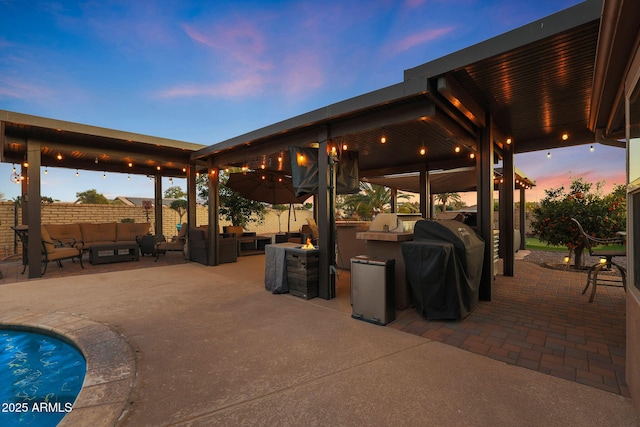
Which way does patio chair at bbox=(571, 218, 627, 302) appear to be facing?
to the viewer's right

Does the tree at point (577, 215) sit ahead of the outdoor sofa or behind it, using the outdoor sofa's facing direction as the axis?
ahead

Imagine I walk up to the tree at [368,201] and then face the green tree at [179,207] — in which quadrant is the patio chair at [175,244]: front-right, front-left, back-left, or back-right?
front-left

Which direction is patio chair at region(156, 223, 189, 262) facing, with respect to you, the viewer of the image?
facing to the left of the viewer

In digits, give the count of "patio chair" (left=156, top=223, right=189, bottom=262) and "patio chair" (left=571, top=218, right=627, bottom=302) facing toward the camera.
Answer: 0

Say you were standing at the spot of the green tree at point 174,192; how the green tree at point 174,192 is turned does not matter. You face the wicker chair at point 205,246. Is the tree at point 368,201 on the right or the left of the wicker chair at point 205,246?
left

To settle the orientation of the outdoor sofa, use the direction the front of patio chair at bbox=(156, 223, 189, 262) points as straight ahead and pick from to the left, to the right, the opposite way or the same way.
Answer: to the left

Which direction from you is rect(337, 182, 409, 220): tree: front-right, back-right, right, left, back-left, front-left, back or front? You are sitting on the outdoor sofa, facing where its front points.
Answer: left

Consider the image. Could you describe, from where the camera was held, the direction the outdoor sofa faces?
facing the viewer

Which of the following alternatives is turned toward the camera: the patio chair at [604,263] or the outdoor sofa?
the outdoor sofa

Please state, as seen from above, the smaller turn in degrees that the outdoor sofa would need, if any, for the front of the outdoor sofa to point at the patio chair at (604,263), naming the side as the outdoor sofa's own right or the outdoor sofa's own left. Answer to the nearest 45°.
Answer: approximately 45° to the outdoor sofa's own left

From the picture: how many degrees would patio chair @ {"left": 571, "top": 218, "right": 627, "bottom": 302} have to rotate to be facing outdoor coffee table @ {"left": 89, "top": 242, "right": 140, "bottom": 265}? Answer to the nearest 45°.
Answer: approximately 135° to its right

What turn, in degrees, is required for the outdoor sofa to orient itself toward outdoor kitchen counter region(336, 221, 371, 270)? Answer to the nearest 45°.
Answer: approximately 45° to its left

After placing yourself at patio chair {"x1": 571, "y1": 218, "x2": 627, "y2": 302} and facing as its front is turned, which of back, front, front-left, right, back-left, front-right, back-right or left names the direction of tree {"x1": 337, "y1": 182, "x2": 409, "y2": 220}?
back-left
